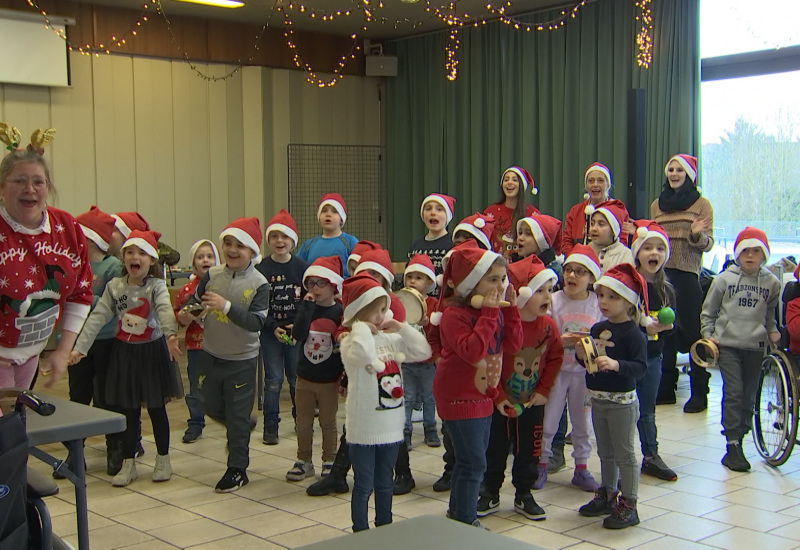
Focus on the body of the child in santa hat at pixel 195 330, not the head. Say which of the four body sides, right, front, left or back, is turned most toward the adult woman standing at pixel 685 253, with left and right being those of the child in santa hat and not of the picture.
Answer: left

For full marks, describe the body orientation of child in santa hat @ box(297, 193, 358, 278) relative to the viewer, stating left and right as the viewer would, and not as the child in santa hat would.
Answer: facing the viewer

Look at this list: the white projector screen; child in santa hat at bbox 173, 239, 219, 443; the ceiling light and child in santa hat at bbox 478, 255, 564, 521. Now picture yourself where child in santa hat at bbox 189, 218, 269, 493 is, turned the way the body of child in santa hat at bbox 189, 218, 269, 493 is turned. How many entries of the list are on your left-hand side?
1

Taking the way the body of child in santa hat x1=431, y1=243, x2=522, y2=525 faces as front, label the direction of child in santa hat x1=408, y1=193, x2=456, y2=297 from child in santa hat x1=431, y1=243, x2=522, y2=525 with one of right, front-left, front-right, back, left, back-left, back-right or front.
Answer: back-left

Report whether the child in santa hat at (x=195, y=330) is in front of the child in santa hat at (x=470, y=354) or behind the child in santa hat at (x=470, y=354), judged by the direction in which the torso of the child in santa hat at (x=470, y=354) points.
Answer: behind

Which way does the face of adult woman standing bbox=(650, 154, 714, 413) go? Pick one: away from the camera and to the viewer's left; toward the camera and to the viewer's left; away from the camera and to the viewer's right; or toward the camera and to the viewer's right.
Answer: toward the camera and to the viewer's left

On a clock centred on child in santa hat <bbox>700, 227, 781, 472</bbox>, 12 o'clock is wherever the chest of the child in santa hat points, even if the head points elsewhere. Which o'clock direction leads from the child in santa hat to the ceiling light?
The ceiling light is roughly at 4 o'clock from the child in santa hat.

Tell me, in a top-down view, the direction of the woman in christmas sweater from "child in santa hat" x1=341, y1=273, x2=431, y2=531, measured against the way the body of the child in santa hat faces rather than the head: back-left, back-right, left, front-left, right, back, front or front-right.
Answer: back-right

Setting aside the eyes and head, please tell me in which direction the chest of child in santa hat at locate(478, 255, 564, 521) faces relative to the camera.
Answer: toward the camera
